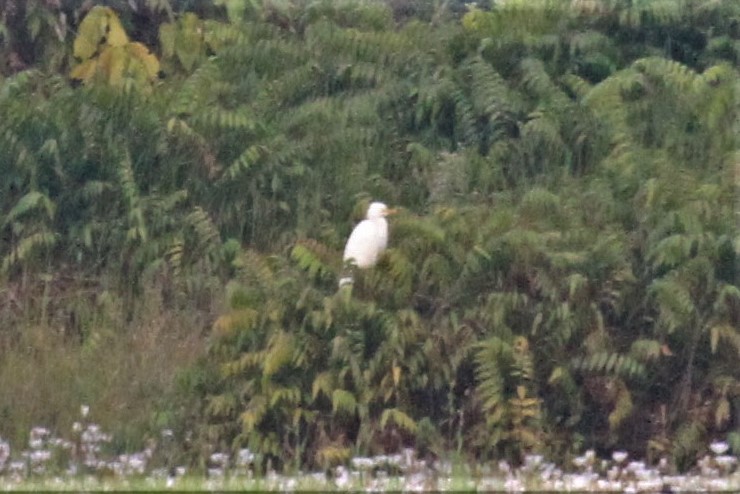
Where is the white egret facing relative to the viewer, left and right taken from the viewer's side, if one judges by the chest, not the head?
facing to the right of the viewer
